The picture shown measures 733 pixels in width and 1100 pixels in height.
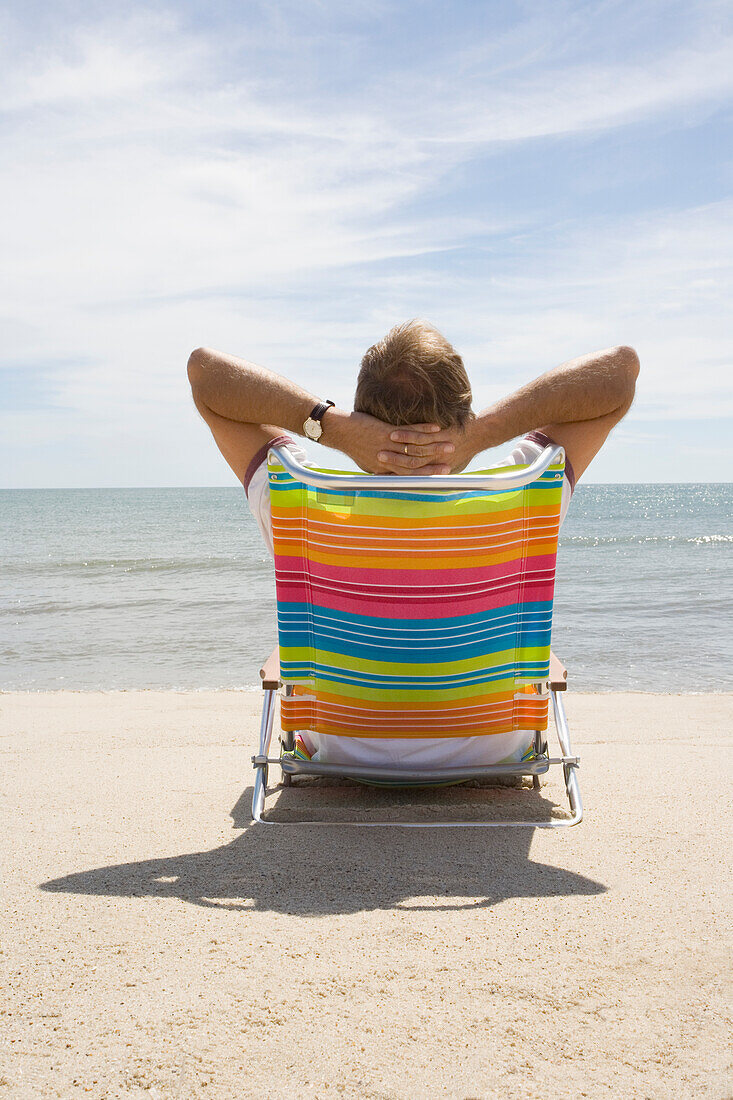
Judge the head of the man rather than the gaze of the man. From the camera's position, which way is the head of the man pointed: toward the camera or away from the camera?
away from the camera

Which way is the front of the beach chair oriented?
away from the camera

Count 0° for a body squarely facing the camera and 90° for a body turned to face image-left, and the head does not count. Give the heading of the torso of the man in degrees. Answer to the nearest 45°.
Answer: approximately 180°
